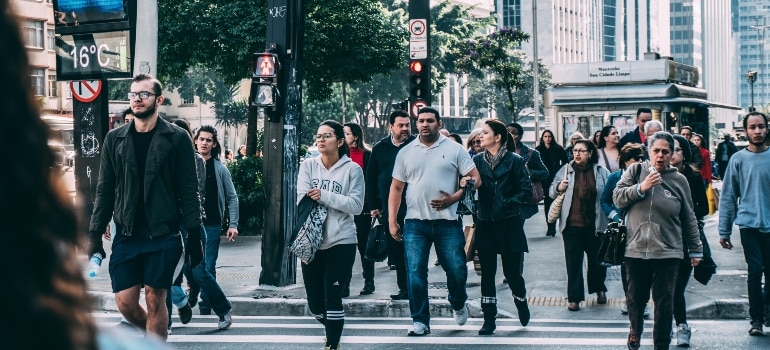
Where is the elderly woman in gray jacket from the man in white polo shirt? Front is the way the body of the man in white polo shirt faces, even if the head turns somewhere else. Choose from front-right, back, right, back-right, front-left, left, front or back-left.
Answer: front-left

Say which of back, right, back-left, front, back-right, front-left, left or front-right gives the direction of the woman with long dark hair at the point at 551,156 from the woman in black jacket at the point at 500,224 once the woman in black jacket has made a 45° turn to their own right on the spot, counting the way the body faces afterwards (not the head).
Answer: right
